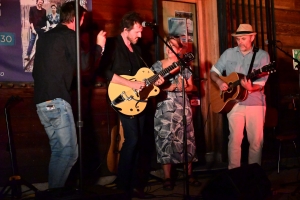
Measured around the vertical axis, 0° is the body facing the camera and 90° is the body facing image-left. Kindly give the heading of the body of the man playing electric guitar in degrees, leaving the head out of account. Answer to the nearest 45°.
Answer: approximately 315°

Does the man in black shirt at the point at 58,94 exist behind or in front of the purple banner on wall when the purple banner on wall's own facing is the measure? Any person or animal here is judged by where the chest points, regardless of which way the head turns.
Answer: in front

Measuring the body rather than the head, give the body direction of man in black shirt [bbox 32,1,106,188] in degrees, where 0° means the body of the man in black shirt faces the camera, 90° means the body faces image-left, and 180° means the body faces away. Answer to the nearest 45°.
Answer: approximately 225°

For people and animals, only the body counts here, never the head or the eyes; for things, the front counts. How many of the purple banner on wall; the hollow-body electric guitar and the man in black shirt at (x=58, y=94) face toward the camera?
2

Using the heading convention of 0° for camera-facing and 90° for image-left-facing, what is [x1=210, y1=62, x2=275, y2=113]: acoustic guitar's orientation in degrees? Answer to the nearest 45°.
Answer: approximately 45°

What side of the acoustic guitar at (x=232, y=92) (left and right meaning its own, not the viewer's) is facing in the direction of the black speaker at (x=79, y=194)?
front

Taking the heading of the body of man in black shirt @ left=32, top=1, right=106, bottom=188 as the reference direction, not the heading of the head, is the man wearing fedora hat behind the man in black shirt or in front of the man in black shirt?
in front
